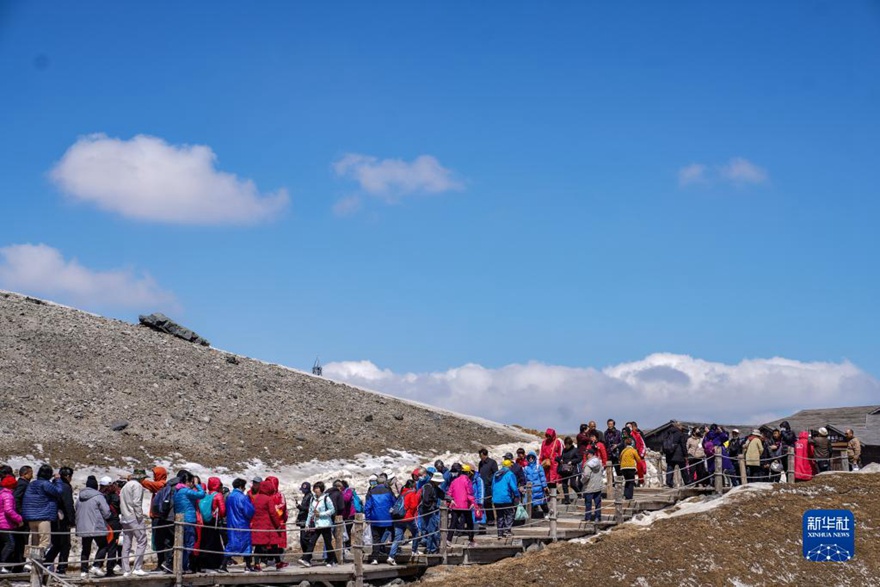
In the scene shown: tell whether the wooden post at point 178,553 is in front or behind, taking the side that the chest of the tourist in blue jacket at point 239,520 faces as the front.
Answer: behind

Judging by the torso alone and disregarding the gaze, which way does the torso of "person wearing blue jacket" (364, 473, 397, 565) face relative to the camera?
away from the camera

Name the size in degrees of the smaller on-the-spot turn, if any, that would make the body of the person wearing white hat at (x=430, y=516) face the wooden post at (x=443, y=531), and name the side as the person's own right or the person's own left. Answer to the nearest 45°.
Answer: approximately 45° to the person's own right

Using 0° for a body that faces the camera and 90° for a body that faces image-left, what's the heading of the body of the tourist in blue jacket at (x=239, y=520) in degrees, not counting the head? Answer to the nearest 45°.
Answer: approximately 225°

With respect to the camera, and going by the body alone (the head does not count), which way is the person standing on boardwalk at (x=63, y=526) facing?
to the viewer's right

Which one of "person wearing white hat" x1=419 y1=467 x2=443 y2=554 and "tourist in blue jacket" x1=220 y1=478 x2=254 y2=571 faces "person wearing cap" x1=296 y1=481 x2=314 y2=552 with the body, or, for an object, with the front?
the tourist in blue jacket

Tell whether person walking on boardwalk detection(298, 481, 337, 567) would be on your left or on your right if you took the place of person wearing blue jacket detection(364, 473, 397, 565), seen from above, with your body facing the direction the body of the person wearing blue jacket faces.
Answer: on your left

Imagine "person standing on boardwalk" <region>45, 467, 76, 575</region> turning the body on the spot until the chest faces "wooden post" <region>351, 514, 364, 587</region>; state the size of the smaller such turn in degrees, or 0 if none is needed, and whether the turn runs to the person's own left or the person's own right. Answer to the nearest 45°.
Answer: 0° — they already face it

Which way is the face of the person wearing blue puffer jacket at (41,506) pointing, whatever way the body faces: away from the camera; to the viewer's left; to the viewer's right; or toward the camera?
away from the camera

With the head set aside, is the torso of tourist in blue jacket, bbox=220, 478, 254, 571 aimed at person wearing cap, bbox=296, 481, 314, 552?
yes

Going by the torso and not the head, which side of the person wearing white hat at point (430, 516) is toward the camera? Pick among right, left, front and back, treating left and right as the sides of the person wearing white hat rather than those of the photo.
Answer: right
